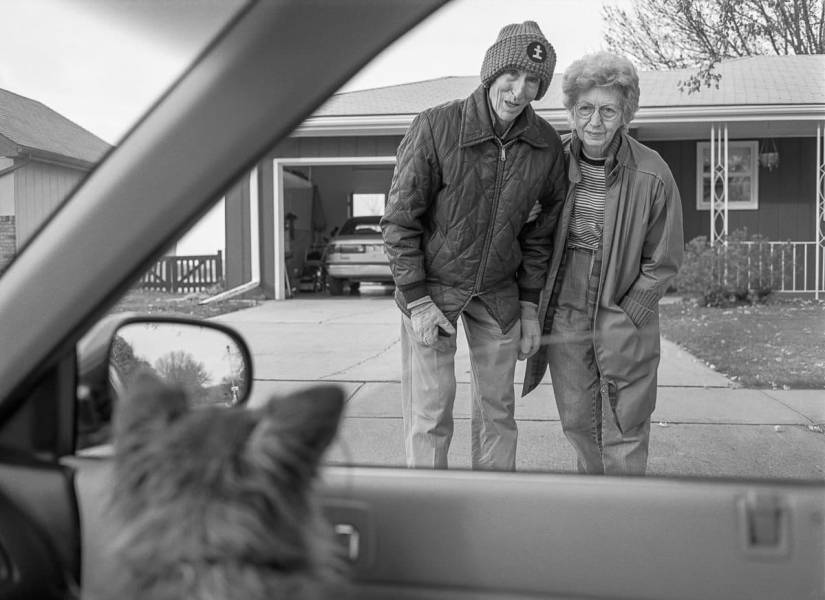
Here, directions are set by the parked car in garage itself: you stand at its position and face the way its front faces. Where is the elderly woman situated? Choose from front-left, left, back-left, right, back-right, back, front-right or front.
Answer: back

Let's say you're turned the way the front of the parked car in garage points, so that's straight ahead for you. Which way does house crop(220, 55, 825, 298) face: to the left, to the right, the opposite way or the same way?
the opposite way

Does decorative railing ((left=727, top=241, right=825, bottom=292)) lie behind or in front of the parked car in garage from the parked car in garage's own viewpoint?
behind

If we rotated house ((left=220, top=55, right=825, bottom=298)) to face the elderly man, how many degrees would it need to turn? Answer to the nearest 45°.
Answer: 0° — it already faces them

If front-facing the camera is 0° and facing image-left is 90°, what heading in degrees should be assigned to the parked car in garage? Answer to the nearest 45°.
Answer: approximately 180°

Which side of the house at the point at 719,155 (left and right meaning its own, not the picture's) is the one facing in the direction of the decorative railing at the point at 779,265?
front

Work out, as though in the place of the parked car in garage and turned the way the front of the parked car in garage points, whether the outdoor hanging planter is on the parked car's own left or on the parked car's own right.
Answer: on the parked car's own right

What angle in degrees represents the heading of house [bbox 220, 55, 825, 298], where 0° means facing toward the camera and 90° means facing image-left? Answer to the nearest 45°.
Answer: approximately 0°
